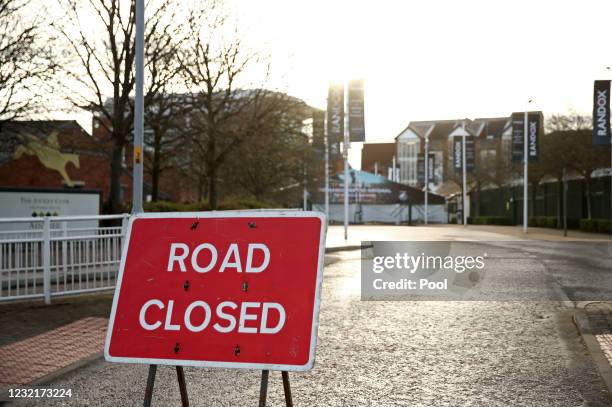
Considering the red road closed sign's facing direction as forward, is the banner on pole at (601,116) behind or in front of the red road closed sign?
behind

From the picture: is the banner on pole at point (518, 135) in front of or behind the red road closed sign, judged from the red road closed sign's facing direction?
behind

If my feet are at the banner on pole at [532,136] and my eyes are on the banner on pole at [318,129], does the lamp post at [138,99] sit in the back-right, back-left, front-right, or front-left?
front-left

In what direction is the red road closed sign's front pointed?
toward the camera

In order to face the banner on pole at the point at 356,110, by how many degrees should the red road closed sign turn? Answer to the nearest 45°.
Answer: approximately 180°

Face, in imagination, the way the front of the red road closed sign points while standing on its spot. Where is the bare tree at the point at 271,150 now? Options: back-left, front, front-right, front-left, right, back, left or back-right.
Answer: back

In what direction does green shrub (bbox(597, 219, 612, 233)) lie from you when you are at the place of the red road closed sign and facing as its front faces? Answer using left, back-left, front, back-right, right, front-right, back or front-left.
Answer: back-left

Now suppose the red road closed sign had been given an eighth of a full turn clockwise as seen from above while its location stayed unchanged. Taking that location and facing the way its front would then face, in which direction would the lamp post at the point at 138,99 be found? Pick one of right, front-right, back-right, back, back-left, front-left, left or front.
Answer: back-right

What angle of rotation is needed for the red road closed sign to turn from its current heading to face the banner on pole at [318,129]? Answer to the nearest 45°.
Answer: approximately 180°

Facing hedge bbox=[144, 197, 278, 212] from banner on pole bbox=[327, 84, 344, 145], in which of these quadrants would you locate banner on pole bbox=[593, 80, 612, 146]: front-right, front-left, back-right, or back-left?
back-left

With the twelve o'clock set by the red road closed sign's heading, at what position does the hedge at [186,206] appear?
The hedge is roughly at 6 o'clock from the red road closed sign.

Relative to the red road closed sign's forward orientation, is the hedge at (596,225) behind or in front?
behind

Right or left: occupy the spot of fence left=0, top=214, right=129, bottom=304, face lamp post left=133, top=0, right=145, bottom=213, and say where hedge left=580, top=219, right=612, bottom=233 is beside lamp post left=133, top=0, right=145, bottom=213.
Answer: right

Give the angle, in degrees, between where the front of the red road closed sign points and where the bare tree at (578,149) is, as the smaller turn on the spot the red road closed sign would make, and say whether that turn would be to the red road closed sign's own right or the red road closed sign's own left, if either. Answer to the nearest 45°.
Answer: approximately 135° to the red road closed sign's own left

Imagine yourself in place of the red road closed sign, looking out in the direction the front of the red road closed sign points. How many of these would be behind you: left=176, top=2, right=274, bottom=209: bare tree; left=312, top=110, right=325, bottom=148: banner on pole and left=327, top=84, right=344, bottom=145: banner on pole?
3

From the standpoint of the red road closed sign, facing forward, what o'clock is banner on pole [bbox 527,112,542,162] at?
The banner on pole is roughly at 7 o'clock from the red road closed sign.
